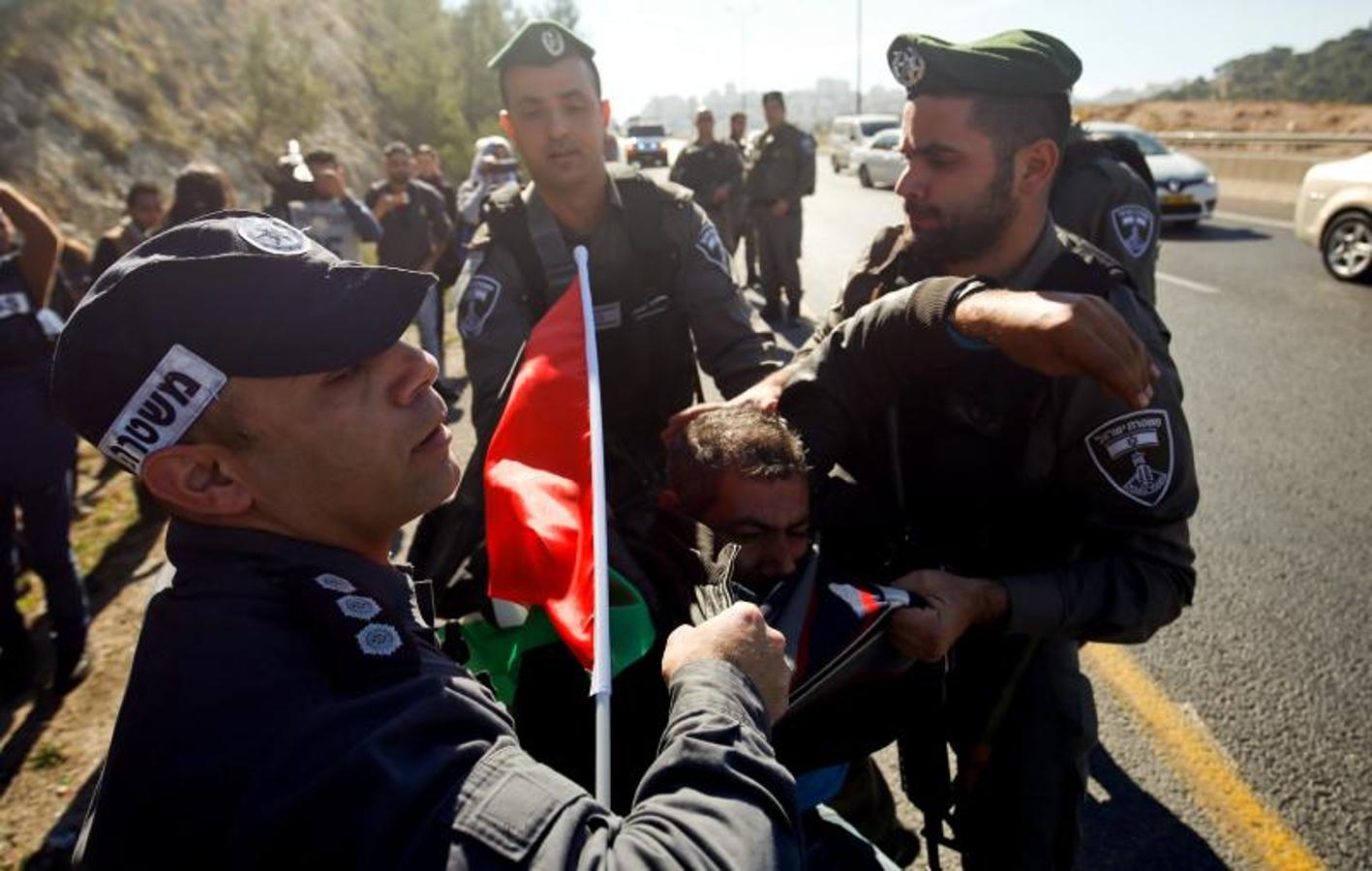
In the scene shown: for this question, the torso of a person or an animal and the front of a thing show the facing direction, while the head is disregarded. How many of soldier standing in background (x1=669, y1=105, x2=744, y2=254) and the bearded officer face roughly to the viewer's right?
0

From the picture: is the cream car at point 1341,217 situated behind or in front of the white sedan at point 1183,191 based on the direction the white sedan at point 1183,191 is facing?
in front

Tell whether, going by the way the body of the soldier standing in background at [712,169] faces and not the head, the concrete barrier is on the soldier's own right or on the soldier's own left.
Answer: on the soldier's own left

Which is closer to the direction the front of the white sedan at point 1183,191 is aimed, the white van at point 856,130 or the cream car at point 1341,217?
the cream car

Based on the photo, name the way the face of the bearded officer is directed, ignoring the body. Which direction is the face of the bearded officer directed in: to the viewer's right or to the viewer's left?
to the viewer's left

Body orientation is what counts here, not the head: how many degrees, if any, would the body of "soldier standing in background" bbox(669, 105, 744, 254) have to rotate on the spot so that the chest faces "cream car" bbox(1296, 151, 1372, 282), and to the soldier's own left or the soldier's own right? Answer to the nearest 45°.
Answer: approximately 90° to the soldier's own left

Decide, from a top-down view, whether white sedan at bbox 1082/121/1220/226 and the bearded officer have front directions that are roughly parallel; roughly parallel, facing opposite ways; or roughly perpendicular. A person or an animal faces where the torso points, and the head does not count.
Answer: roughly perpendicular

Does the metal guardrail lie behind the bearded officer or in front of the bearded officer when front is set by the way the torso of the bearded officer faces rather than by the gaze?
behind

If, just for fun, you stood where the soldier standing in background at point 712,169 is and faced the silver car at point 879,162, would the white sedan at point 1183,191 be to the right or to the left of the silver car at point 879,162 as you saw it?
right

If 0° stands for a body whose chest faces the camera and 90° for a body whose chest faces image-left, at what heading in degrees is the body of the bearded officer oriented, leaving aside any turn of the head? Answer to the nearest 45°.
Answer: approximately 45°

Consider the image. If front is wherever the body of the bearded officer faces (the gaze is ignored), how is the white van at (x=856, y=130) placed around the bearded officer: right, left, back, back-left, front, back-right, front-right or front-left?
back-right

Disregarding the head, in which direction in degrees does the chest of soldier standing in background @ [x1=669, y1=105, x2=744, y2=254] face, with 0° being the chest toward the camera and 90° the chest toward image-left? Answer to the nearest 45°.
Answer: approximately 0°

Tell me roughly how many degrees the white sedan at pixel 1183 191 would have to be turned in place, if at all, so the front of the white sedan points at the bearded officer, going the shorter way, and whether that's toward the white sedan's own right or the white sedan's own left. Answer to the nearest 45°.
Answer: approximately 45° to the white sedan's own right

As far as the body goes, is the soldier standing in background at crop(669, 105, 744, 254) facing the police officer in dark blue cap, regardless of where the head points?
yes

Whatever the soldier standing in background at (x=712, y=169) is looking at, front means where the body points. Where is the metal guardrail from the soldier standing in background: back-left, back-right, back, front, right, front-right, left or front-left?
back-left
